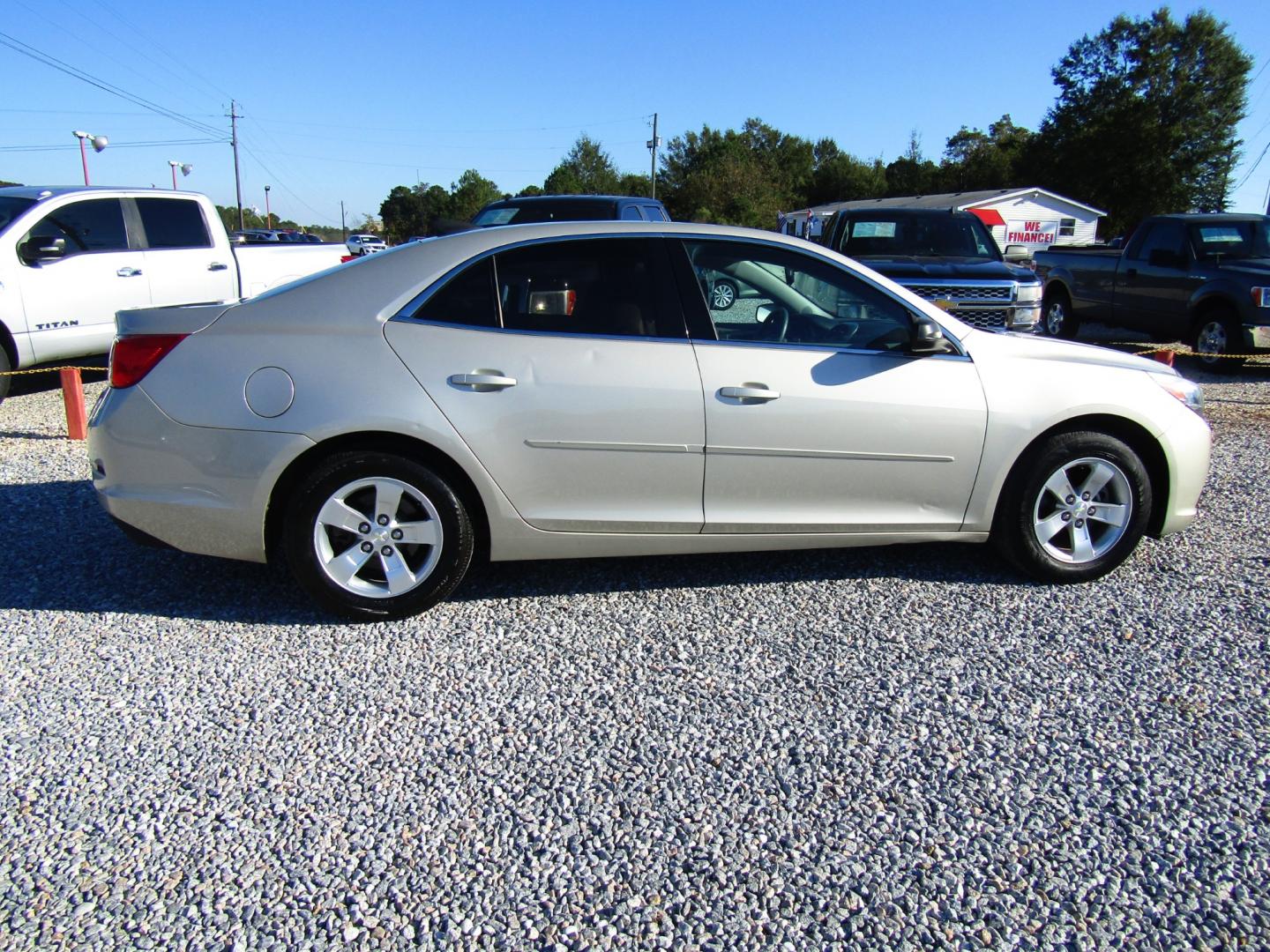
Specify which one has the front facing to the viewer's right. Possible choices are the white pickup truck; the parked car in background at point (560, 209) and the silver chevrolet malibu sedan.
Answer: the silver chevrolet malibu sedan

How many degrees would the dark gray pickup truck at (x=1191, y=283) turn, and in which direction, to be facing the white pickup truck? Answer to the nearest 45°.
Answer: approximately 90° to its right

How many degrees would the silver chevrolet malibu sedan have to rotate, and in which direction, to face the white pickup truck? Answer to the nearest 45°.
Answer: approximately 135° to its left

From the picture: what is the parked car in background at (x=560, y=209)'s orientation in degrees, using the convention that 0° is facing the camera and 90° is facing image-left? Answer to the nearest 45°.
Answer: approximately 45°

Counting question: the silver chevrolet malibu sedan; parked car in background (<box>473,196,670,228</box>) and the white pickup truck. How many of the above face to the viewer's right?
1

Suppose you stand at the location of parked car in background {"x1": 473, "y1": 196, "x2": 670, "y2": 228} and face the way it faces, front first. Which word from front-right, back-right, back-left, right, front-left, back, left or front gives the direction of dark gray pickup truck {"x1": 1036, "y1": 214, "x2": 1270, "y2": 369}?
back-left

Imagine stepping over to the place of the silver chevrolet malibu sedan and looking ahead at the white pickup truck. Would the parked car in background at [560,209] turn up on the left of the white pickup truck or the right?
right

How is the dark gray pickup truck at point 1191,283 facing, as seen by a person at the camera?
facing the viewer and to the right of the viewer

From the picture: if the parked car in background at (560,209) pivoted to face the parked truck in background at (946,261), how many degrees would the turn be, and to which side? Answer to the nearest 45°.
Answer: approximately 135° to its left

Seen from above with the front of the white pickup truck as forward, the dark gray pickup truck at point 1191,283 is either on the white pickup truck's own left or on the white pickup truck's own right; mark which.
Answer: on the white pickup truck's own left

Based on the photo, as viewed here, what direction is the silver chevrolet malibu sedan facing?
to the viewer's right
